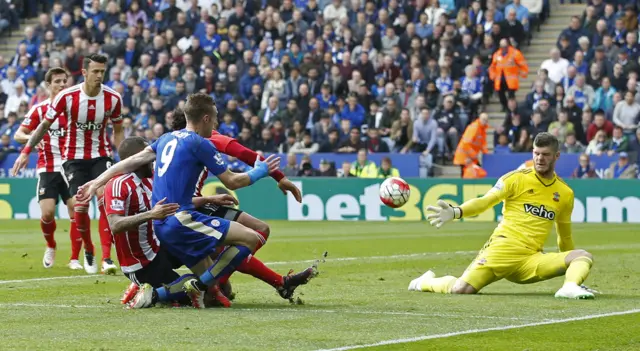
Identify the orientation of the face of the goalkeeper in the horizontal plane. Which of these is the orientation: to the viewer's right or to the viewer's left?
to the viewer's left

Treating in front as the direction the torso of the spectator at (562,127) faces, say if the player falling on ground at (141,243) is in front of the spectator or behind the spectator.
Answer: in front

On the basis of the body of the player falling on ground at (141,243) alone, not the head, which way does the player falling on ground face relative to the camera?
to the viewer's right

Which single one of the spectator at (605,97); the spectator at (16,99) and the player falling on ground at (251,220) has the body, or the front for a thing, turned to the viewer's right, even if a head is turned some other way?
the player falling on ground

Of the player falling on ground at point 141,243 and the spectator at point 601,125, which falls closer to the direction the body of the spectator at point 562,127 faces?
the player falling on ground

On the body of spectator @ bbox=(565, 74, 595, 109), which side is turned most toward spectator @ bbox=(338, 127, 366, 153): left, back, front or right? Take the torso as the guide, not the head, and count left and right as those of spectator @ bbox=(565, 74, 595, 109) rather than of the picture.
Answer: right
